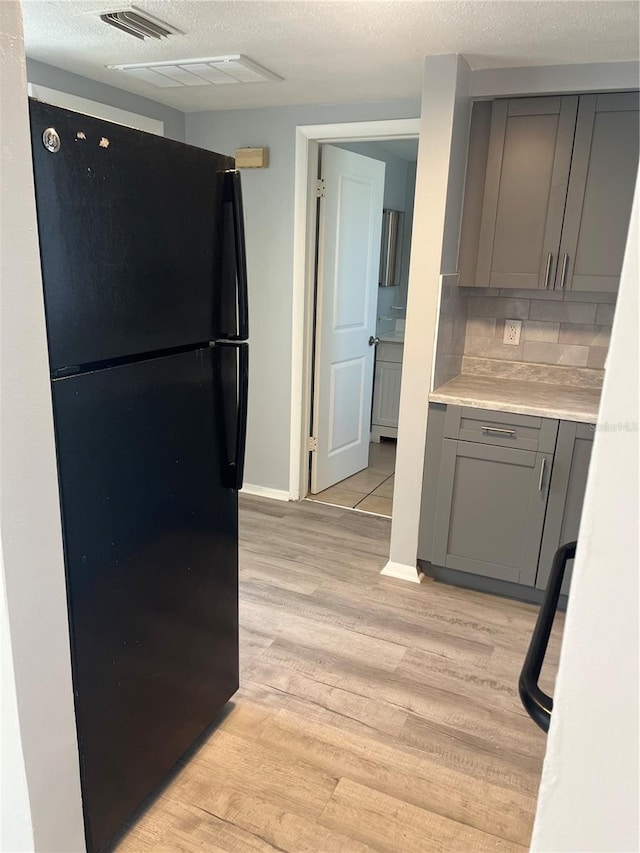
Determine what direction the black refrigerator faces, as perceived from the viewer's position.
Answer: facing the viewer and to the right of the viewer

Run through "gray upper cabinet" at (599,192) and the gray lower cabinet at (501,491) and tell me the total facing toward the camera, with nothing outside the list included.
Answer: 2

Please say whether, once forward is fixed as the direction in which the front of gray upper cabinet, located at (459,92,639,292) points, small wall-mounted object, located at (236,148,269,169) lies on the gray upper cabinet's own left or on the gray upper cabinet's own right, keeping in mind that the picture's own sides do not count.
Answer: on the gray upper cabinet's own right

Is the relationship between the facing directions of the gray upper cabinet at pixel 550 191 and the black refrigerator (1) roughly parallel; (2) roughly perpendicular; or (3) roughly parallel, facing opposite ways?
roughly perpendicular

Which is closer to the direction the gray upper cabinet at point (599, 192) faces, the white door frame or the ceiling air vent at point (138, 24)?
the ceiling air vent

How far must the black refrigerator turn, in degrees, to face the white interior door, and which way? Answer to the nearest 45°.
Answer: approximately 90° to its left

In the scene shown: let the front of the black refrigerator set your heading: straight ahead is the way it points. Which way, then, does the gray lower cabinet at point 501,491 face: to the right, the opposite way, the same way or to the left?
to the right

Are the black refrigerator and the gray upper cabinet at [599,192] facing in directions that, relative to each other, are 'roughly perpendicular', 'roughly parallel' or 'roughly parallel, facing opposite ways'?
roughly perpendicular

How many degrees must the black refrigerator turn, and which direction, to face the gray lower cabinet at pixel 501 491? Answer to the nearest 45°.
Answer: approximately 90° to its left

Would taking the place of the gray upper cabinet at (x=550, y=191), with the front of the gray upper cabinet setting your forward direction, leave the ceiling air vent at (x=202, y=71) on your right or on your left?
on your right

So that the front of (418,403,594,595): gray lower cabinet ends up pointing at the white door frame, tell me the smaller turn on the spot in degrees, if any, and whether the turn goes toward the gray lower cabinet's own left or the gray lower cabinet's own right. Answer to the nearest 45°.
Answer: approximately 135° to the gray lower cabinet's own right

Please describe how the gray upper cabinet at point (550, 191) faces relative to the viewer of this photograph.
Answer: facing the viewer

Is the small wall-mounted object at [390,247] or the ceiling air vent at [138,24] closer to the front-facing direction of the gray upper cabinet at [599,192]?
the ceiling air vent

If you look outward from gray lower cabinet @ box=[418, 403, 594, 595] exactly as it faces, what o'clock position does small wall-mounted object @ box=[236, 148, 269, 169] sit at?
The small wall-mounted object is roughly at 4 o'clock from the gray lower cabinet.

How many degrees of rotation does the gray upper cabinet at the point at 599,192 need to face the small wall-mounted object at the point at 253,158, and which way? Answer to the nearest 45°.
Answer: approximately 90° to its right
